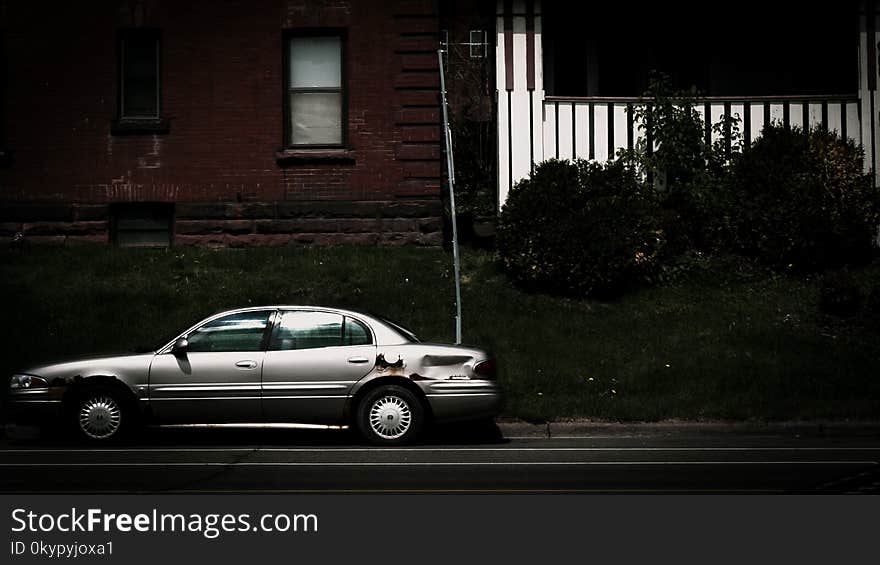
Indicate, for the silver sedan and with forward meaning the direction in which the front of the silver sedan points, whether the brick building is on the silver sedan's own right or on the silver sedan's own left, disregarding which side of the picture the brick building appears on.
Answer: on the silver sedan's own right

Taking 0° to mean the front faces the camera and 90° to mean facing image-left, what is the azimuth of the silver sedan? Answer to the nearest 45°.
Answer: approximately 90°

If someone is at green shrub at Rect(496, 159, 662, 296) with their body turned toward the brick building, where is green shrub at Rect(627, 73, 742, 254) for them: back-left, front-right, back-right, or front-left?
back-right

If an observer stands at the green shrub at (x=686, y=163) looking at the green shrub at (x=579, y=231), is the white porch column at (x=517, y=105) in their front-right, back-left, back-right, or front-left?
front-right

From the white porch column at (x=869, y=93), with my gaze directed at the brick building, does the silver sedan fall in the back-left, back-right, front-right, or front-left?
front-left

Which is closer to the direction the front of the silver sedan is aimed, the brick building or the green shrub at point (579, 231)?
the brick building

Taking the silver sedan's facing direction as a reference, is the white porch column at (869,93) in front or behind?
behind

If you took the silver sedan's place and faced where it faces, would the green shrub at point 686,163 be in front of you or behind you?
behind

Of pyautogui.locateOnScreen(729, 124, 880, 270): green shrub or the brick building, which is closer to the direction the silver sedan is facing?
the brick building

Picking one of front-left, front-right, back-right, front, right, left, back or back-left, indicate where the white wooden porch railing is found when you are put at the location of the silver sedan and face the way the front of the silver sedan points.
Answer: back-right

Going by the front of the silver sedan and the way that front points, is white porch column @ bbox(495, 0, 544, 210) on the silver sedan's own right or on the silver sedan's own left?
on the silver sedan's own right

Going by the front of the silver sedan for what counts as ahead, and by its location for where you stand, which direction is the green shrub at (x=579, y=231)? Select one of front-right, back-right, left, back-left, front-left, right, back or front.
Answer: back-right

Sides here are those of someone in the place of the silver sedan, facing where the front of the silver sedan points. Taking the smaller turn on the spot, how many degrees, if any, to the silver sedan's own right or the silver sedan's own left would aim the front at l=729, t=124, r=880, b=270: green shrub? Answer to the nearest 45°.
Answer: approximately 135° to the silver sedan's own right
